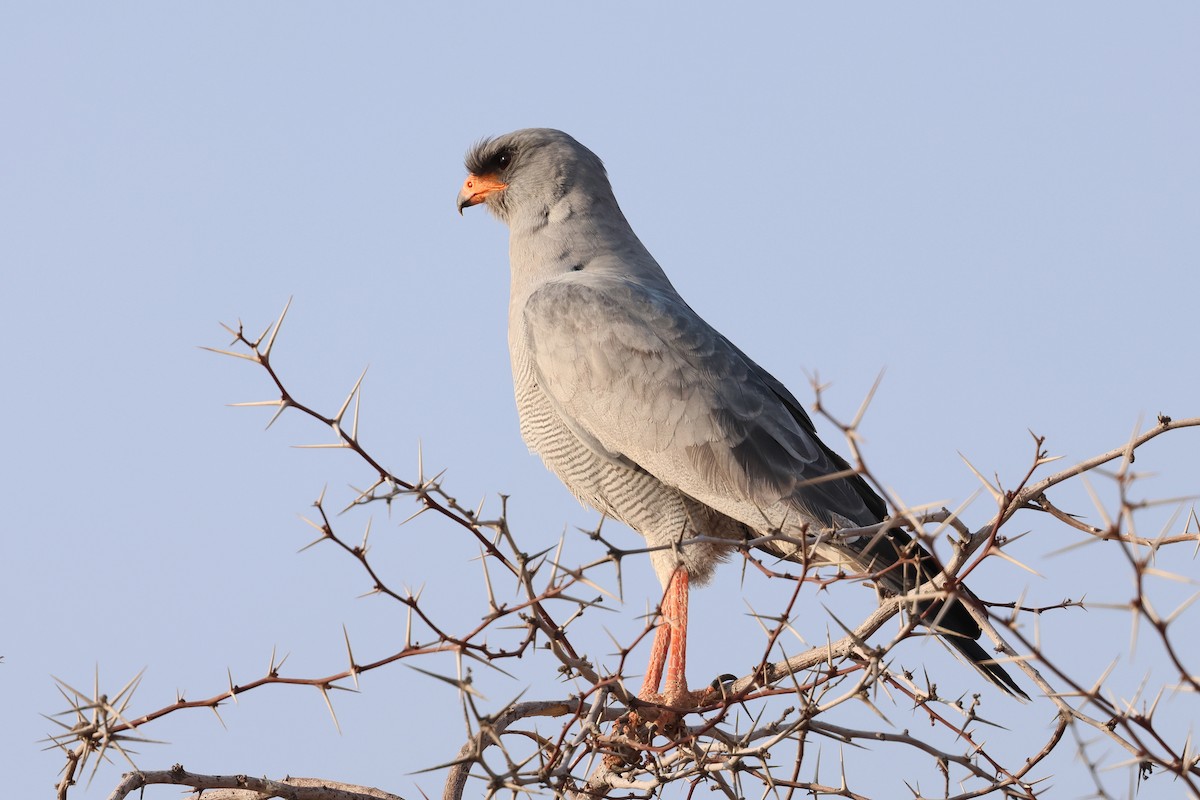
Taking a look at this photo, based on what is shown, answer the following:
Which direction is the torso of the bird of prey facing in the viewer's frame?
to the viewer's left
